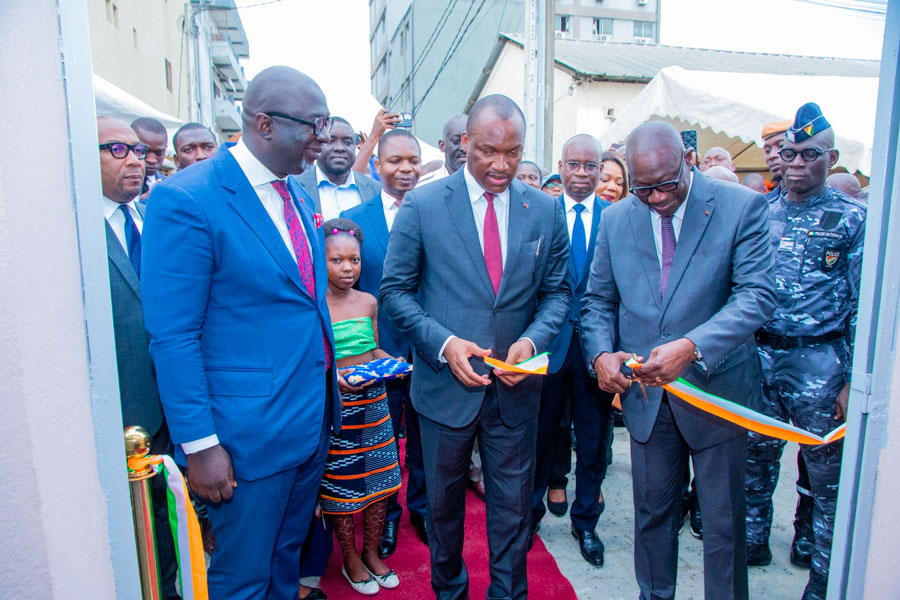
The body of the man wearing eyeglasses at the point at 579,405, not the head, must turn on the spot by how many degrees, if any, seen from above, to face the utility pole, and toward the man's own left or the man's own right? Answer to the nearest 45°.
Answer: approximately 180°

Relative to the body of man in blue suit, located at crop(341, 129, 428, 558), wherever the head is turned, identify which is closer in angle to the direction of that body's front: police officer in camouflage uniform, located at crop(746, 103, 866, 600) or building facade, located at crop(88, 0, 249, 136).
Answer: the police officer in camouflage uniform

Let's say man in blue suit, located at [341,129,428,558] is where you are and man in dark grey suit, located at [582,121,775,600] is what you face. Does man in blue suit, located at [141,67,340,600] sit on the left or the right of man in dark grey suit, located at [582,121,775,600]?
right

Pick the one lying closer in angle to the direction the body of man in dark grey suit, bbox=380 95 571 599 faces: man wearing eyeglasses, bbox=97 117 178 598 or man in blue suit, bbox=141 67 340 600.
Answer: the man in blue suit

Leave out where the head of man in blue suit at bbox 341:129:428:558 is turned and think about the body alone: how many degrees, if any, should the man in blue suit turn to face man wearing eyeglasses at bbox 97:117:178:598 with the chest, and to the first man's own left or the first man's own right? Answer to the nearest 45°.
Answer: approximately 45° to the first man's own right

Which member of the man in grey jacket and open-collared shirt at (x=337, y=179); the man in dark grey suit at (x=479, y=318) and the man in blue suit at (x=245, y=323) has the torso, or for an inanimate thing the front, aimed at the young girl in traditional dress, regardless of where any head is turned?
the man in grey jacket and open-collared shirt

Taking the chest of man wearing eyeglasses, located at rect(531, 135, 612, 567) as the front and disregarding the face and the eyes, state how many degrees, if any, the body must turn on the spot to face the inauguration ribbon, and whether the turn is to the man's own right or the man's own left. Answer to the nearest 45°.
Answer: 0° — they already face it

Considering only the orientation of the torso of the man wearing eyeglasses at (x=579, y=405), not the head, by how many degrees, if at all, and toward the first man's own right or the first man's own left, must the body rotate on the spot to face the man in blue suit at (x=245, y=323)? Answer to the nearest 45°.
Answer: approximately 45° to the first man's own right

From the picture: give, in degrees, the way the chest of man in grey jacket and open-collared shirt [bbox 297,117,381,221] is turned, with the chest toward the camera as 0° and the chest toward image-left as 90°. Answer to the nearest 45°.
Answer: approximately 0°

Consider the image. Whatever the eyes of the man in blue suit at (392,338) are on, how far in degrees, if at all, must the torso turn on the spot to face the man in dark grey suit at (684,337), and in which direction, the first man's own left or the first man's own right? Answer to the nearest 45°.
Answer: approximately 45° to the first man's own left

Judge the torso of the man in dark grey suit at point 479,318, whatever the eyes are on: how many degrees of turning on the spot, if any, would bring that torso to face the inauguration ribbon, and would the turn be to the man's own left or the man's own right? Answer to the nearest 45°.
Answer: approximately 45° to the man's own right

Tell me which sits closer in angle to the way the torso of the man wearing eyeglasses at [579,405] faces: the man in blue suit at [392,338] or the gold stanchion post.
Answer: the gold stanchion post

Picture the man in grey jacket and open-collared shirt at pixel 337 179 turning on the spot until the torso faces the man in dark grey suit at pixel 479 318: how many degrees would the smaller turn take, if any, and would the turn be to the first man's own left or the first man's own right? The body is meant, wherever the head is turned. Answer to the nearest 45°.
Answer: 0° — they already face them

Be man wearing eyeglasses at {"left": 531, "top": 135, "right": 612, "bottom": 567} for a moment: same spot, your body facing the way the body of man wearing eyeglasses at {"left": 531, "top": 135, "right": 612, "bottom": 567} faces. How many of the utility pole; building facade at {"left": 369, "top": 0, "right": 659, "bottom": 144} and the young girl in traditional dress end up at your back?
2
